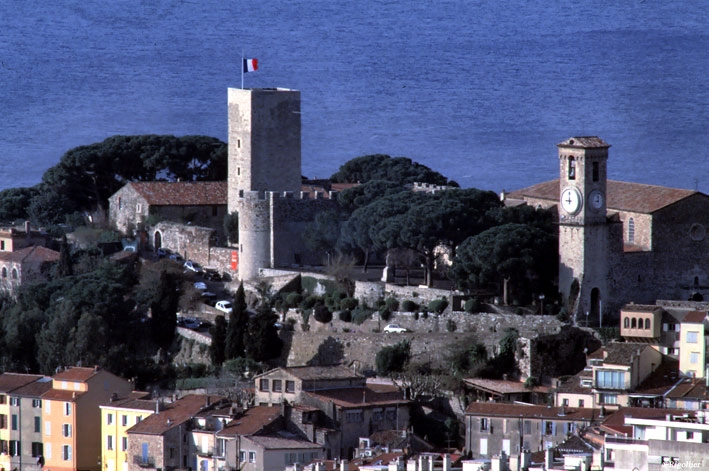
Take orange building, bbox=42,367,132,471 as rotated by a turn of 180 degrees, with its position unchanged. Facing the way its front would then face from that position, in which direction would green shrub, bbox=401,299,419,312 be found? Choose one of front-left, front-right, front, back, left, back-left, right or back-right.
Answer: front-right

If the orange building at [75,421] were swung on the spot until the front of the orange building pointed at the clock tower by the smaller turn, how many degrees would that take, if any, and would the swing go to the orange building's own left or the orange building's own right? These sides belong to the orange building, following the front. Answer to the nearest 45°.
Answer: approximately 135° to the orange building's own left

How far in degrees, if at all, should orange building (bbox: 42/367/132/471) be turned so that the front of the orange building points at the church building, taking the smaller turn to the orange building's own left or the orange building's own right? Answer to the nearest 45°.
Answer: approximately 135° to the orange building's own left

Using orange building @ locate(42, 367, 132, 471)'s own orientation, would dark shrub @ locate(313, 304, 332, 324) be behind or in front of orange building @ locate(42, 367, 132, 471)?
behind

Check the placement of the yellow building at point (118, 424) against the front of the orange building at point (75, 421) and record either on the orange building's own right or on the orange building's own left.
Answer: on the orange building's own left

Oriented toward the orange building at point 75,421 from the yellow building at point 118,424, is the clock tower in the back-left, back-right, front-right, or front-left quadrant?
back-right

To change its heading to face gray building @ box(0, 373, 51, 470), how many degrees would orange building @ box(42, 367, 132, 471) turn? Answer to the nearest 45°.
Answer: approximately 90° to its right

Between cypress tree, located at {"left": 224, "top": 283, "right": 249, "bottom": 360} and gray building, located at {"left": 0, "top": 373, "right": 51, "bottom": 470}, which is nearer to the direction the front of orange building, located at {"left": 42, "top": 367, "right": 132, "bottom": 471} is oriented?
the gray building

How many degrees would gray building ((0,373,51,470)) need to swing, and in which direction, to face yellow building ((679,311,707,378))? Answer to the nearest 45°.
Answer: approximately 135° to its left

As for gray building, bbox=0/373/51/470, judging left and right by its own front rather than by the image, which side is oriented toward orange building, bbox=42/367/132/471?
left

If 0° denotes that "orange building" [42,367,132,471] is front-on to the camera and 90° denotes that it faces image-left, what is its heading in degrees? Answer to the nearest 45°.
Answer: approximately 45°

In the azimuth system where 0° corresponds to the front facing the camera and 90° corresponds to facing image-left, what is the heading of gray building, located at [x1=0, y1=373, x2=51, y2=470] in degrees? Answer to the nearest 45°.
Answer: approximately 45°

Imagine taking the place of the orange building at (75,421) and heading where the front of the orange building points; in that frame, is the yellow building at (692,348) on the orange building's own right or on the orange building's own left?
on the orange building's own left

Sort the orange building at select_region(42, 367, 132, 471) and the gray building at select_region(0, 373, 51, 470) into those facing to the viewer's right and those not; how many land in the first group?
0

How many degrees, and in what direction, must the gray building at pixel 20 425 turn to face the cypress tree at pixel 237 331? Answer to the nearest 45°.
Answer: approximately 135° to its left

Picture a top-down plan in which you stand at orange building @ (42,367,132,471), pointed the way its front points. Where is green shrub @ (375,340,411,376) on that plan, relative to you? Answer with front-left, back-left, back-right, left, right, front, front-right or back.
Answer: back-left
